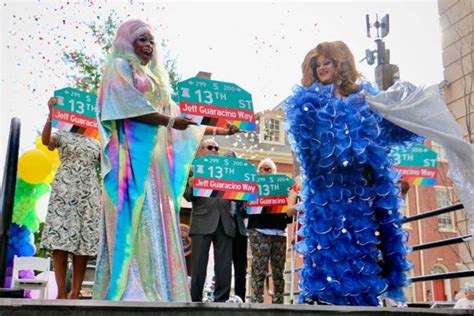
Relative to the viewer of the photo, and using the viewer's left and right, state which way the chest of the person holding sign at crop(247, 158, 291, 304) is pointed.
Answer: facing the viewer

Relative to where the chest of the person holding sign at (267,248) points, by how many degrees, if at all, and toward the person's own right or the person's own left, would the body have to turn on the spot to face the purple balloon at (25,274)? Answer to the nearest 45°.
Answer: approximately 90° to the person's own right

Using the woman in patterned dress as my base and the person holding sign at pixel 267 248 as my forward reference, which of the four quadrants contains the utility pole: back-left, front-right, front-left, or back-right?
front-left

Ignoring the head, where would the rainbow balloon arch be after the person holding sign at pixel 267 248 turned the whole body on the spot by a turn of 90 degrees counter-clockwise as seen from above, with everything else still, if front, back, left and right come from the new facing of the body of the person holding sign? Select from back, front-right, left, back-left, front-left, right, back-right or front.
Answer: back

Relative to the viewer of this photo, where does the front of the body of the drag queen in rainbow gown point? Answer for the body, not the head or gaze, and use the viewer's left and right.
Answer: facing the viewer and to the right of the viewer

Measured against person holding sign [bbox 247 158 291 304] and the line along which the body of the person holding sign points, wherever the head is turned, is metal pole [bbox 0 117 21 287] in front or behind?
in front

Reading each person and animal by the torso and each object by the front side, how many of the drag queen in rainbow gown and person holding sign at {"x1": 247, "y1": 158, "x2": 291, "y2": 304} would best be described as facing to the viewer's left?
0

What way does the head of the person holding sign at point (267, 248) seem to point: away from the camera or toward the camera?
toward the camera

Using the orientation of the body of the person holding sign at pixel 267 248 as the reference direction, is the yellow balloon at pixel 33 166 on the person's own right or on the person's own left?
on the person's own right

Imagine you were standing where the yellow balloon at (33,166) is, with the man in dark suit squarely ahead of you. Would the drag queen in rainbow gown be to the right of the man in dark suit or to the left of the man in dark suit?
right

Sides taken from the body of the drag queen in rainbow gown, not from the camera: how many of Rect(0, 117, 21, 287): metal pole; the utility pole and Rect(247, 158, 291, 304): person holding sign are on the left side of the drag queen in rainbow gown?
2

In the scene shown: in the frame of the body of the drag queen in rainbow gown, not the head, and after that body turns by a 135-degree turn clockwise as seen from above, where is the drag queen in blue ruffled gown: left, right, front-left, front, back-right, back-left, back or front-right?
back

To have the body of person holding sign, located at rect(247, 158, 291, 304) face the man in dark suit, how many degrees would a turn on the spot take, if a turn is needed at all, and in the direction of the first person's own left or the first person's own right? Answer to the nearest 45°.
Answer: approximately 45° to the first person's own right

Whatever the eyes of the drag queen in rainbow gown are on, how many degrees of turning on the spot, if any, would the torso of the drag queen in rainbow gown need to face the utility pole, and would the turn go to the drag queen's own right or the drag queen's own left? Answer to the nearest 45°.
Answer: approximately 90° to the drag queen's own left
